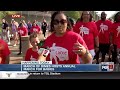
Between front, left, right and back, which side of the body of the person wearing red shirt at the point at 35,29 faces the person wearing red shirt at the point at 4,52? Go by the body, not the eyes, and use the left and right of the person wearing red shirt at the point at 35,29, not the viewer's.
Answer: front

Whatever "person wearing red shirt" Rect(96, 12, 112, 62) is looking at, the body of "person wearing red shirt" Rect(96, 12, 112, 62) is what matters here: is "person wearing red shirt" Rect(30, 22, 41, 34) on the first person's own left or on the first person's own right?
on the first person's own right

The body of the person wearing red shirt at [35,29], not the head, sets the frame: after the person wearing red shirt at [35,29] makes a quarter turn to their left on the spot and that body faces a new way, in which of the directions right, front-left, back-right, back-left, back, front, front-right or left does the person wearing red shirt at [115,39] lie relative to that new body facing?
front

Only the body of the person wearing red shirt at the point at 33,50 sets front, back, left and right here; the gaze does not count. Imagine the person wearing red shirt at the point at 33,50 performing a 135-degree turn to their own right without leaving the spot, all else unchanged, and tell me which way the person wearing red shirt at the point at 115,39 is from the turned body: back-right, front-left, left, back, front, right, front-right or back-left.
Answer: back

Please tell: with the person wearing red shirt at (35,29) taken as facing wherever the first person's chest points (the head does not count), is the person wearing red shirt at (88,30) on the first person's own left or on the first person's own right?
on the first person's own left

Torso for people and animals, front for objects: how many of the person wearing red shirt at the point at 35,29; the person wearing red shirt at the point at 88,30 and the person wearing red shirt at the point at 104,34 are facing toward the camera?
3

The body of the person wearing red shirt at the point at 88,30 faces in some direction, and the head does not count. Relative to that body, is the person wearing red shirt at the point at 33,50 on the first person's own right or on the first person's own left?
on the first person's own right

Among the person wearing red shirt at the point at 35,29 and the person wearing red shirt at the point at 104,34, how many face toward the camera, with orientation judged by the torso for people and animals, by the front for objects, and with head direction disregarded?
2

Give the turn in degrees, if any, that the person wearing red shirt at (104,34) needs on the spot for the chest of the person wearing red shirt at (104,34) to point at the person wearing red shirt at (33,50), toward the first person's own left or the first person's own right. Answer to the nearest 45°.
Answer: approximately 90° to the first person's own right
